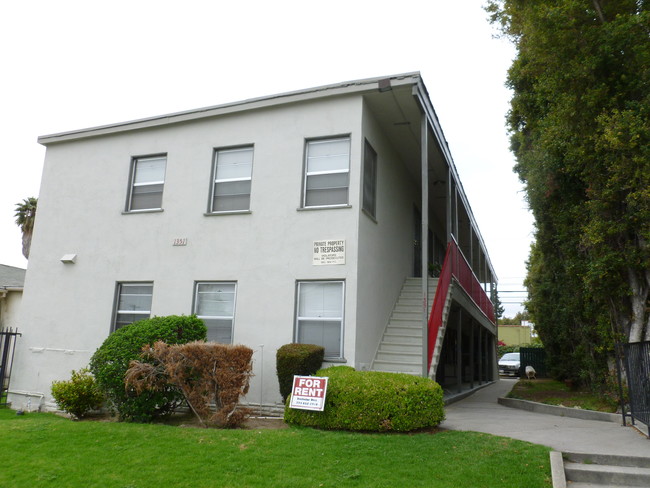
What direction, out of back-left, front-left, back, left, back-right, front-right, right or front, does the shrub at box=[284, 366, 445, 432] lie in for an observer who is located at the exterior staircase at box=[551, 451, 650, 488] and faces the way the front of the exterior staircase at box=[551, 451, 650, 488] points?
right

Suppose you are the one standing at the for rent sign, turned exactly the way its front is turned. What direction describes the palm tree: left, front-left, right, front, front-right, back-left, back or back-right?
back-right

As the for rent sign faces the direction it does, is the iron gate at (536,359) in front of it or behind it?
behind

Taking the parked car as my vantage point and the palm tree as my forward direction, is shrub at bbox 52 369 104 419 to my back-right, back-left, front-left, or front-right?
front-left

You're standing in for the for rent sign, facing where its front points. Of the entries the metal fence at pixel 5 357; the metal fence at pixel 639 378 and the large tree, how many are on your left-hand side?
2

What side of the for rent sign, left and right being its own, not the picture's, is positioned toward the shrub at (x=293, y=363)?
back

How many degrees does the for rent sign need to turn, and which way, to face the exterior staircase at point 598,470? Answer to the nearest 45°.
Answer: approximately 45° to its left

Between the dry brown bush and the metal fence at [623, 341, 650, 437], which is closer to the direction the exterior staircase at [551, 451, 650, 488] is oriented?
the dry brown bush

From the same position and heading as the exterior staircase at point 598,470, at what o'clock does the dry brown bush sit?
The dry brown bush is roughly at 3 o'clock from the exterior staircase.

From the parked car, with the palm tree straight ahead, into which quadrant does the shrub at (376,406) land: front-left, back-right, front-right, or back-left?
front-left

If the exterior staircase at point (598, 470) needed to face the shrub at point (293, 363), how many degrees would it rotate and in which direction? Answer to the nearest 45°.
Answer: approximately 90° to its right

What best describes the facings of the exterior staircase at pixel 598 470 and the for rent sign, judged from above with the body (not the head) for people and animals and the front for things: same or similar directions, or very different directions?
same or similar directions

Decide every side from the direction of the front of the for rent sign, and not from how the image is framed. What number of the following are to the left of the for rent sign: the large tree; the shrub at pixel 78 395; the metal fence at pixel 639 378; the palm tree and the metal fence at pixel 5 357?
2

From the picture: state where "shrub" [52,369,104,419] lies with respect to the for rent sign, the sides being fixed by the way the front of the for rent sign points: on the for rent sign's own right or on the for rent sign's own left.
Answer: on the for rent sign's own right

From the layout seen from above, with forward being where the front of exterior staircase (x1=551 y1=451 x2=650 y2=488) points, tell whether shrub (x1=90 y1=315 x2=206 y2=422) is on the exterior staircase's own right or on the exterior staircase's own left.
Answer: on the exterior staircase's own right

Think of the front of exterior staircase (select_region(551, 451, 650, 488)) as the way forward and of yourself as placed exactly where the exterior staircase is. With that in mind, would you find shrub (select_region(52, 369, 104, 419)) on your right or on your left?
on your right

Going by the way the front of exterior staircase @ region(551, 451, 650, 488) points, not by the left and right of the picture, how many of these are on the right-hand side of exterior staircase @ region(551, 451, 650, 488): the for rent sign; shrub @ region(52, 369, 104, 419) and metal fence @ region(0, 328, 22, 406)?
3

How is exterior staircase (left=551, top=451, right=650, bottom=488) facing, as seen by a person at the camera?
facing the viewer

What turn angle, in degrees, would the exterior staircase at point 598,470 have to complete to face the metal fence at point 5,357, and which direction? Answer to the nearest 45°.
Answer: approximately 90° to its right
